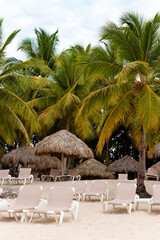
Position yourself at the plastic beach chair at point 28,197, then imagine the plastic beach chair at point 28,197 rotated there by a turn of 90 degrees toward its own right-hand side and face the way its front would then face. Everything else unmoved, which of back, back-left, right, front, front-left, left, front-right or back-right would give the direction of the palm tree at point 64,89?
front-right

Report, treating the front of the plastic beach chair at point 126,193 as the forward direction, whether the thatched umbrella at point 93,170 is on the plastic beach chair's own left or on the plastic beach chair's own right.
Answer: on the plastic beach chair's own right

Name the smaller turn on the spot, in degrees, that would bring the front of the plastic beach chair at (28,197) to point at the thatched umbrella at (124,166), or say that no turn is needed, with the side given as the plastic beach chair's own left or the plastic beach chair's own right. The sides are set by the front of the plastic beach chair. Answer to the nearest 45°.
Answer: approximately 180°

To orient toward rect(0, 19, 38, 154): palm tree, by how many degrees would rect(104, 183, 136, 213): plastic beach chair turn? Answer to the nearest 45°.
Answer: approximately 90° to its right

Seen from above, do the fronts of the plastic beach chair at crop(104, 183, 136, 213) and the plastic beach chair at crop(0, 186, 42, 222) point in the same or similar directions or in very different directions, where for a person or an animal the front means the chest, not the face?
same or similar directions

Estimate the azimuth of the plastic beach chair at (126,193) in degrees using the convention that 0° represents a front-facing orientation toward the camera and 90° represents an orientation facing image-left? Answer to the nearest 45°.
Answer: approximately 45°

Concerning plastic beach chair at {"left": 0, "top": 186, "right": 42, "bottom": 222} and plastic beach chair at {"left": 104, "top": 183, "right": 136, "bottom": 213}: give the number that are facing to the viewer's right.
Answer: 0

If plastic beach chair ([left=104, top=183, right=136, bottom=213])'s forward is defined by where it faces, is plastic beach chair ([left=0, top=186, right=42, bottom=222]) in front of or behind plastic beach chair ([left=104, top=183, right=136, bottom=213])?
in front

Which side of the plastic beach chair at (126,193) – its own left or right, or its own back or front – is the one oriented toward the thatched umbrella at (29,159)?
right
